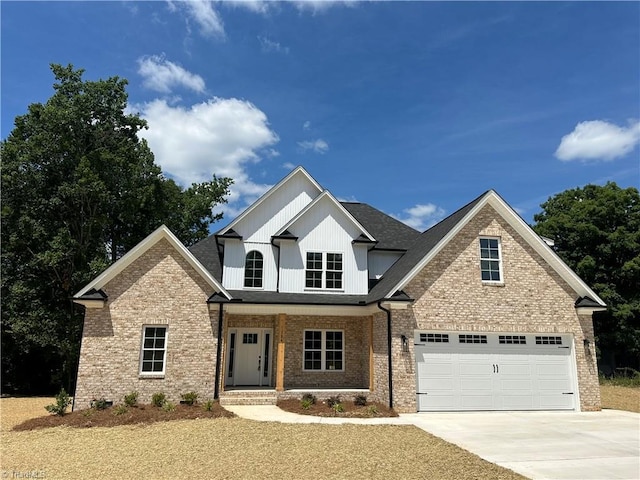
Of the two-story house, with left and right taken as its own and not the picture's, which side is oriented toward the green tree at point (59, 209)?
right

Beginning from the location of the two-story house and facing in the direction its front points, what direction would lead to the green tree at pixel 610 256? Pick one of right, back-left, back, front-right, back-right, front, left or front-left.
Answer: back-left

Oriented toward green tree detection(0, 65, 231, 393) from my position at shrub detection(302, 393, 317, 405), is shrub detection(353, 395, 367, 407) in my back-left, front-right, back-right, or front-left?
back-right

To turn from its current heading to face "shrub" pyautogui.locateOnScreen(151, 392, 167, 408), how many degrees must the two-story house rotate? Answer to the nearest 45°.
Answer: approximately 90° to its right

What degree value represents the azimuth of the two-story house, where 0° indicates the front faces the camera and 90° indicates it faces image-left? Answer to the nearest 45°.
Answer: approximately 0°

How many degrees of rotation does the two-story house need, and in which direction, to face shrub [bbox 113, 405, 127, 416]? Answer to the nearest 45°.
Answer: approximately 90° to its right
